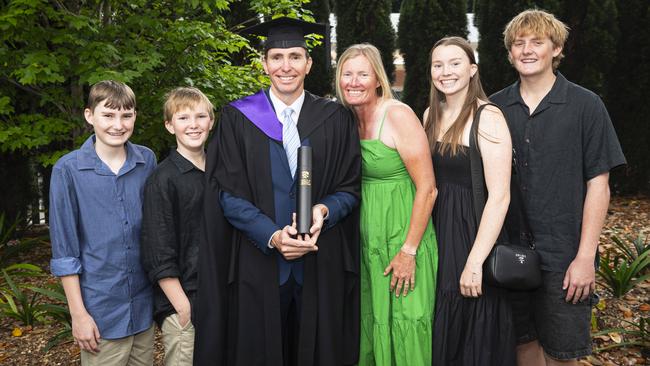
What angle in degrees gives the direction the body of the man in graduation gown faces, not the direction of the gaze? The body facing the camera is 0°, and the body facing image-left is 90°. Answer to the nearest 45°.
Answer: approximately 0°

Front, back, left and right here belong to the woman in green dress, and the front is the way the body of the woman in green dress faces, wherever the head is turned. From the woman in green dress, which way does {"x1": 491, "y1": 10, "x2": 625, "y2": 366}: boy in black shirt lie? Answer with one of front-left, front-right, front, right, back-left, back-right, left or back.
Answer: back-left

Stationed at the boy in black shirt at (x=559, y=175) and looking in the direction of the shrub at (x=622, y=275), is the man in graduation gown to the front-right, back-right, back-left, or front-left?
back-left

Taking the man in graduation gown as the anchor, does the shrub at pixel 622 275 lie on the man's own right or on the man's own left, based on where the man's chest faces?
on the man's own left

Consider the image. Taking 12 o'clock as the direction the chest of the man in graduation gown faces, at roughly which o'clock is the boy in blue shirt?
The boy in blue shirt is roughly at 3 o'clock from the man in graduation gown.

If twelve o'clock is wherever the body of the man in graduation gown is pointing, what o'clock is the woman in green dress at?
The woman in green dress is roughly at 9 o'clock from the man in graduation gown.

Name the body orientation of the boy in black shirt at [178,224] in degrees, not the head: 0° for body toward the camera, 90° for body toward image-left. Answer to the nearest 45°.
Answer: approximately 315°

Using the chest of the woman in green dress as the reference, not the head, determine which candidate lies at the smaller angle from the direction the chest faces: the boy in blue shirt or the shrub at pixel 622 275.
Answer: the boy in blue shirt
